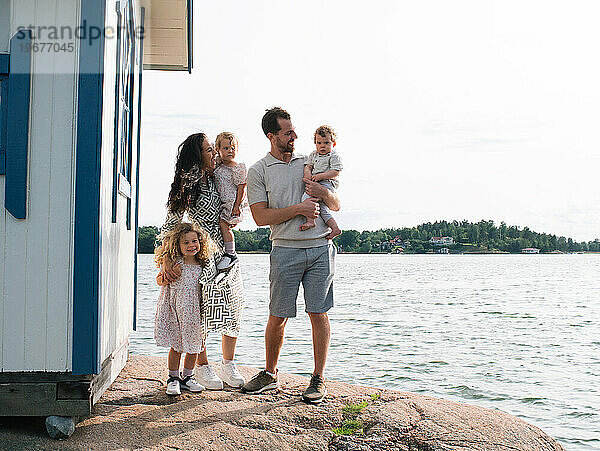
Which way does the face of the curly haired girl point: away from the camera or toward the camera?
toward the camera

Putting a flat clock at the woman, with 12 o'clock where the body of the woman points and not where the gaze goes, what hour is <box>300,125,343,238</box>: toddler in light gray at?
The toddler in light gray is roughly at 11 o'clock from the woman.

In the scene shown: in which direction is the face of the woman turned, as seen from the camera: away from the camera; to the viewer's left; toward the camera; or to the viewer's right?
to the viewer's right

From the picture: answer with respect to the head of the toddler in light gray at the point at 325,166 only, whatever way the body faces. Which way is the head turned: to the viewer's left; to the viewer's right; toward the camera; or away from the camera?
toward the camera

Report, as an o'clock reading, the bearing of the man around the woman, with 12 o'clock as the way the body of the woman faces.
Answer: The man is roughly at 11 o'clock from the woman.

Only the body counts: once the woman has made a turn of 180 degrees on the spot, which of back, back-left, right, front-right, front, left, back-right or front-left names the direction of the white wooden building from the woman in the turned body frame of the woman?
left
